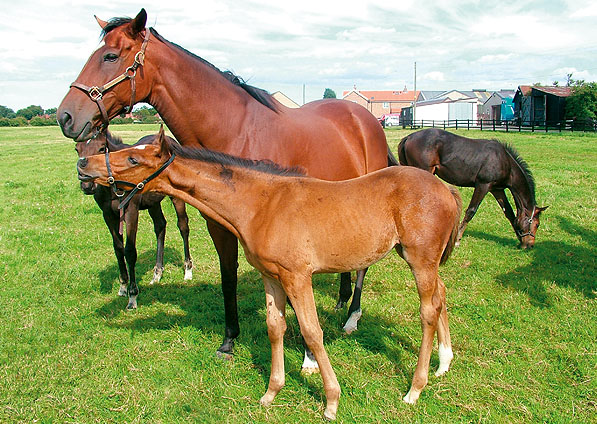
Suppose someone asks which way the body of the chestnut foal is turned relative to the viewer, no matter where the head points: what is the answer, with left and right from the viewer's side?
facing to the left of the viewer

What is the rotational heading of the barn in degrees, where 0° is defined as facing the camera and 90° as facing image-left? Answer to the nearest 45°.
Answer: approximately 0°

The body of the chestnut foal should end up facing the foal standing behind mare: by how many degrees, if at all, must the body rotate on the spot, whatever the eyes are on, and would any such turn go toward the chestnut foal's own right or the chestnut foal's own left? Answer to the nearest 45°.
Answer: approximately 45° to the chestnut foal's own right

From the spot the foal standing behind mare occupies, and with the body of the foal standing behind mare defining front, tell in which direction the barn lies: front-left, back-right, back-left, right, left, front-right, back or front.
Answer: back

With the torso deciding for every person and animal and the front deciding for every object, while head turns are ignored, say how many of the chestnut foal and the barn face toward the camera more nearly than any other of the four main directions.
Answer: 1

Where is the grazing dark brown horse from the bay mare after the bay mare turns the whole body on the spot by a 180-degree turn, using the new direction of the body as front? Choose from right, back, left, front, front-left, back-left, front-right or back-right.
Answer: front

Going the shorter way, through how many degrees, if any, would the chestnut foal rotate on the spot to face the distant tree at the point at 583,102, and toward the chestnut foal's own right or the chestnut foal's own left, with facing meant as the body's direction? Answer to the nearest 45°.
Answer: approximately 135° to the chestnut foal's own right
